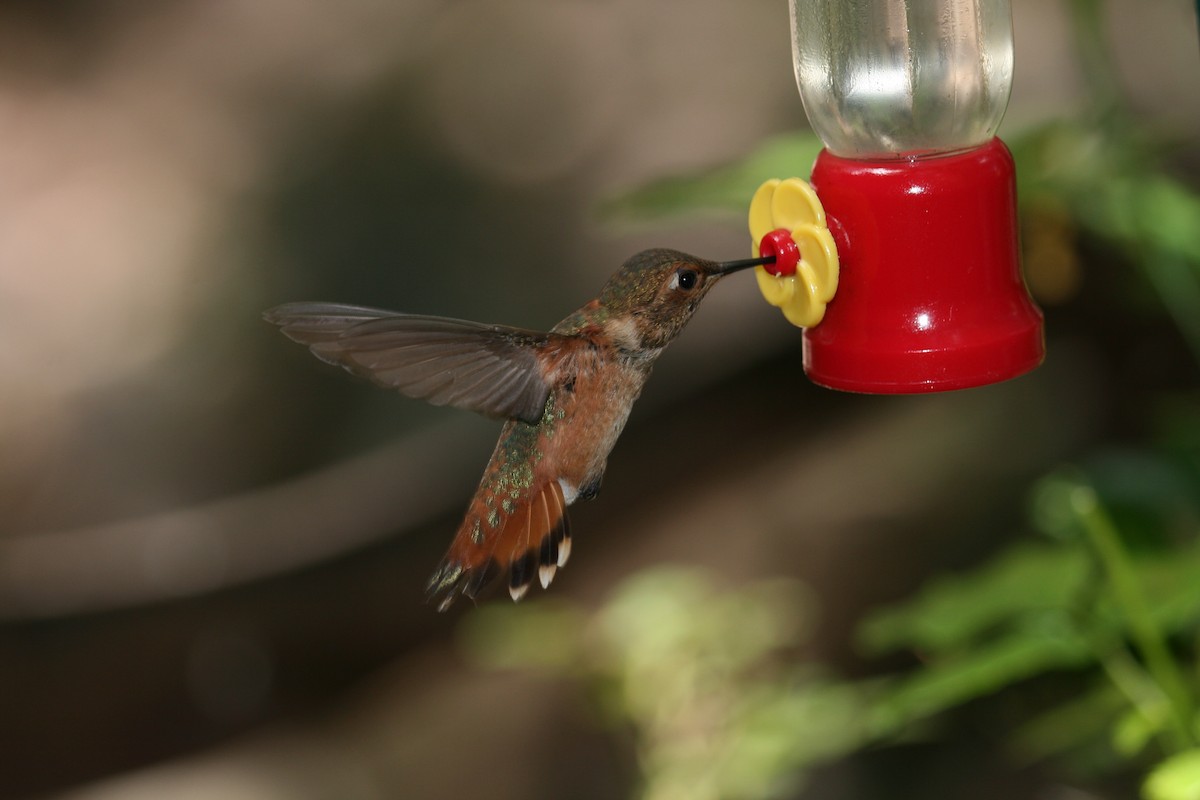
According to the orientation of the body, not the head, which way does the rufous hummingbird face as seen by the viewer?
to the viewer's right

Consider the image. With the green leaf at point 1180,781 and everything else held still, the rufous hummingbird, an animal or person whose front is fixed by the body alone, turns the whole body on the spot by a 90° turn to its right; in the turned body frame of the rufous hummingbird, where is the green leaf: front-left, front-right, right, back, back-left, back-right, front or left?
front-left
